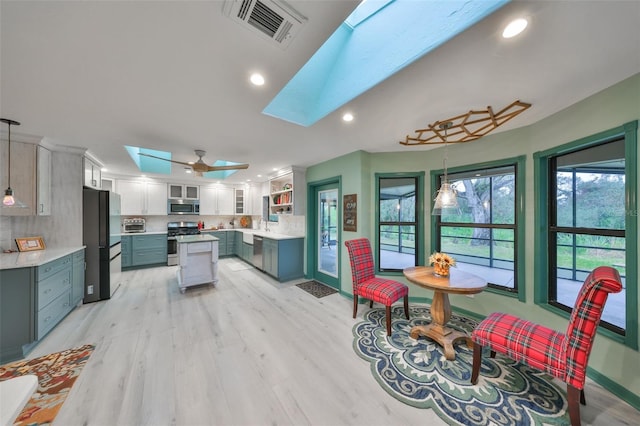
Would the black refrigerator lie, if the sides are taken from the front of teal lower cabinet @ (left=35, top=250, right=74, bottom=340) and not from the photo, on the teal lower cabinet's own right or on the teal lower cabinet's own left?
on the teal lower cabinet's own left

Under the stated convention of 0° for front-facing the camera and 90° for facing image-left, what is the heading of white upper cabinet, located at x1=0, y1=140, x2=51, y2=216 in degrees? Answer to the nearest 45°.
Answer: approximately 315°

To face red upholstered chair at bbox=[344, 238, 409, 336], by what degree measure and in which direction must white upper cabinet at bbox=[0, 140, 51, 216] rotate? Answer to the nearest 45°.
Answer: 0° — it already faces it

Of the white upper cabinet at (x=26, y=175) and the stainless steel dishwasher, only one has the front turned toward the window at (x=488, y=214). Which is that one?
the white upper cabinet

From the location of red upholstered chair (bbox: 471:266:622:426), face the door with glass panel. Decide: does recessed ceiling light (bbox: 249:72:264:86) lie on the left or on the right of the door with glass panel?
left

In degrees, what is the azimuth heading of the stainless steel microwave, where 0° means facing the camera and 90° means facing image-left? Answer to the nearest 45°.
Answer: approximately 0°

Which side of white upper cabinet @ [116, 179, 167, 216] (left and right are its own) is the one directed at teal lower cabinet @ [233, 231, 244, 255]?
left

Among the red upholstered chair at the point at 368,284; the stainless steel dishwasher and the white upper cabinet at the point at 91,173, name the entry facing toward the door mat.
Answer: the white upper cabinet

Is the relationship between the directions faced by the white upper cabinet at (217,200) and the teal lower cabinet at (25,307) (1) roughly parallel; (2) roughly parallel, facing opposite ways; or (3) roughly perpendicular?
roughly perpendicular

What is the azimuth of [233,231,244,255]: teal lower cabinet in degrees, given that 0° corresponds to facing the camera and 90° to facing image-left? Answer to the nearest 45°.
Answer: approximately 45°

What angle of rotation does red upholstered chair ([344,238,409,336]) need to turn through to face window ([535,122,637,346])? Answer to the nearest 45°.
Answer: approximately 45° to its left

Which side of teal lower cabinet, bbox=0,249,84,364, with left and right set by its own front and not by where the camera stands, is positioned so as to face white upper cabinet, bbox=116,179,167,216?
left

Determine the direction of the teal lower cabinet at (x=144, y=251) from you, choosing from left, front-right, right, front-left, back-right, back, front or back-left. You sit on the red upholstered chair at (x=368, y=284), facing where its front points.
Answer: back-right
